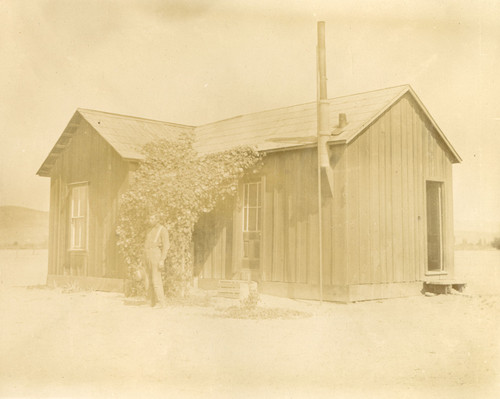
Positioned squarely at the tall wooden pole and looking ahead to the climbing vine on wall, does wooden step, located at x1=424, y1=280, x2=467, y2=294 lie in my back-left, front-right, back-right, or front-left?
back-right

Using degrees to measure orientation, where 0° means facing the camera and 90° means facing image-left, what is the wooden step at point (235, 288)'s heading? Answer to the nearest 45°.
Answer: approximately 45°

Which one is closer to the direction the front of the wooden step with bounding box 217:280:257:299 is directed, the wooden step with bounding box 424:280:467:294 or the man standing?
the man standing

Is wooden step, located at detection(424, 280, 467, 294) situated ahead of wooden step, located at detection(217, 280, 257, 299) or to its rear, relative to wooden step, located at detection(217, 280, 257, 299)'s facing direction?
to the rear

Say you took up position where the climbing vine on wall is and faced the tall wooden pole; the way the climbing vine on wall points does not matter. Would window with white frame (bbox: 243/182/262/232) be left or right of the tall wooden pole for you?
left
